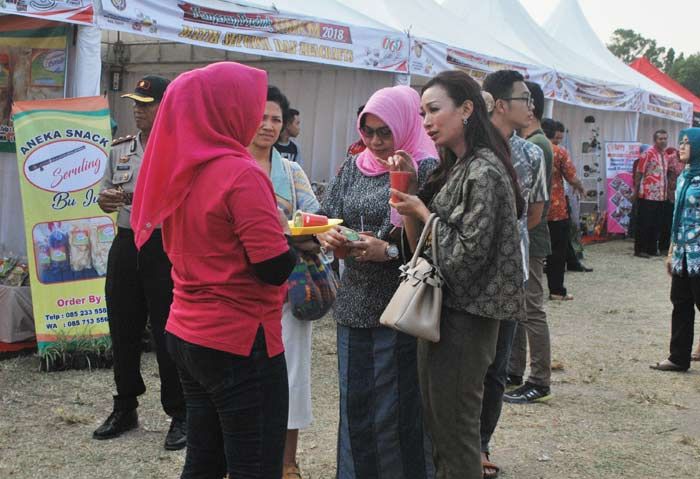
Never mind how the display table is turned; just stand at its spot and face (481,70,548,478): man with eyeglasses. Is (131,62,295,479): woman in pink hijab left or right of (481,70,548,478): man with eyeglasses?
right

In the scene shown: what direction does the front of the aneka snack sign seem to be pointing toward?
toward the camera

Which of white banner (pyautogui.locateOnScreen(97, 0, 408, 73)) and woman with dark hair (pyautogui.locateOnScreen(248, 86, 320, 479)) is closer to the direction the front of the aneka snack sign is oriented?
the woman with dark hair

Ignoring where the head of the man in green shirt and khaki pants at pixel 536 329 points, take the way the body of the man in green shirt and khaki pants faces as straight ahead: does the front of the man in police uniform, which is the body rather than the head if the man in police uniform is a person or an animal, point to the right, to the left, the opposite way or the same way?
to the left

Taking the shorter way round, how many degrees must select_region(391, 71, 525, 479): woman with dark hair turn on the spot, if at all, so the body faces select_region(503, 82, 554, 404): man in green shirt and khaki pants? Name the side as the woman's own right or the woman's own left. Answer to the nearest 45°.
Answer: approximately 90° to the woman's own right

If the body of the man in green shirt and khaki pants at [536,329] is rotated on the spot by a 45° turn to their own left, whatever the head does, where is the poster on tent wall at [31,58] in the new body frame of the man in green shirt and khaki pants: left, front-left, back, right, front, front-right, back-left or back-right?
front-right

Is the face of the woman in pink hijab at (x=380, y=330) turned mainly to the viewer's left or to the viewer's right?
to the viewer's left

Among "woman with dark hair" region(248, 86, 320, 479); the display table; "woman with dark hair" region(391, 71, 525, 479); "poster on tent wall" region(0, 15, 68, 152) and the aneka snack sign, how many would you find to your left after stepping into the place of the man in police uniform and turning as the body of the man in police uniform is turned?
2

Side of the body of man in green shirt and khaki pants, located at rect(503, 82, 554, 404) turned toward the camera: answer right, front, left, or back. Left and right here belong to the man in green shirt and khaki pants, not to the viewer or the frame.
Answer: left

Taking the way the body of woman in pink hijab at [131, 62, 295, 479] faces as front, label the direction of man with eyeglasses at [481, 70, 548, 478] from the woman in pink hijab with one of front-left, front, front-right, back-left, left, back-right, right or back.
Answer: front
